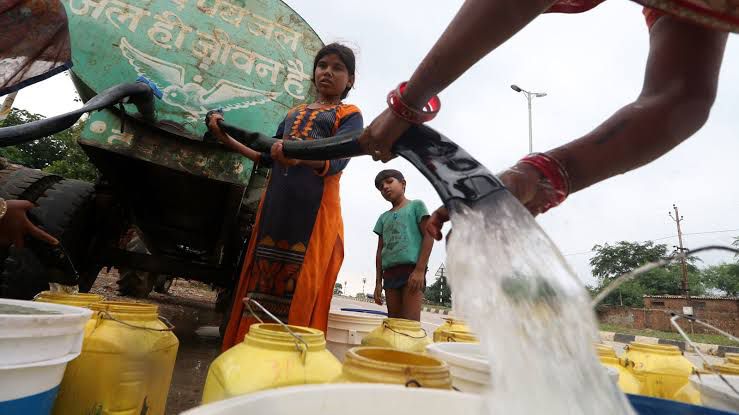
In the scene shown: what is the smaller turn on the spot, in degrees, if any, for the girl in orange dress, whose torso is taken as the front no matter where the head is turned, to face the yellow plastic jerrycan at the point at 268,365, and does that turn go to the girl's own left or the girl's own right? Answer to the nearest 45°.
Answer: approximately 45° to the girl's own left

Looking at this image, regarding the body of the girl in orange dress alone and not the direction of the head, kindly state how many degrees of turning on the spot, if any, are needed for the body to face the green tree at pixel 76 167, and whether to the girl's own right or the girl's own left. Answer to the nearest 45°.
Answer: approximately 90° to the girl's own right

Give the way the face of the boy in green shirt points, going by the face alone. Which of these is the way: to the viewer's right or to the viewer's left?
to the viewer's left

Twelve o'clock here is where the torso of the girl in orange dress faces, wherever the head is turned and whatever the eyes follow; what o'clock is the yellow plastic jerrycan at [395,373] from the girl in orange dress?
The yellow plastic jerrycan is roughly at 10 o'clock from the girl in orange dress.

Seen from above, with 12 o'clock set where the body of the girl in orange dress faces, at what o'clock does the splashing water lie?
The splashing water is roughly at 10 o'clock from the girl in orange dress.

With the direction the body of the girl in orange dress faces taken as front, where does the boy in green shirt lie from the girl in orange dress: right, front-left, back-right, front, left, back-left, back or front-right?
back

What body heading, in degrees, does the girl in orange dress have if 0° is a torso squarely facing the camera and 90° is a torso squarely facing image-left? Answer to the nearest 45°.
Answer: approximately 45°

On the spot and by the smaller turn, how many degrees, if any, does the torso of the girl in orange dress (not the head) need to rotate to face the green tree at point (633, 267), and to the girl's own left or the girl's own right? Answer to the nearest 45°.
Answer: approximately 180°
